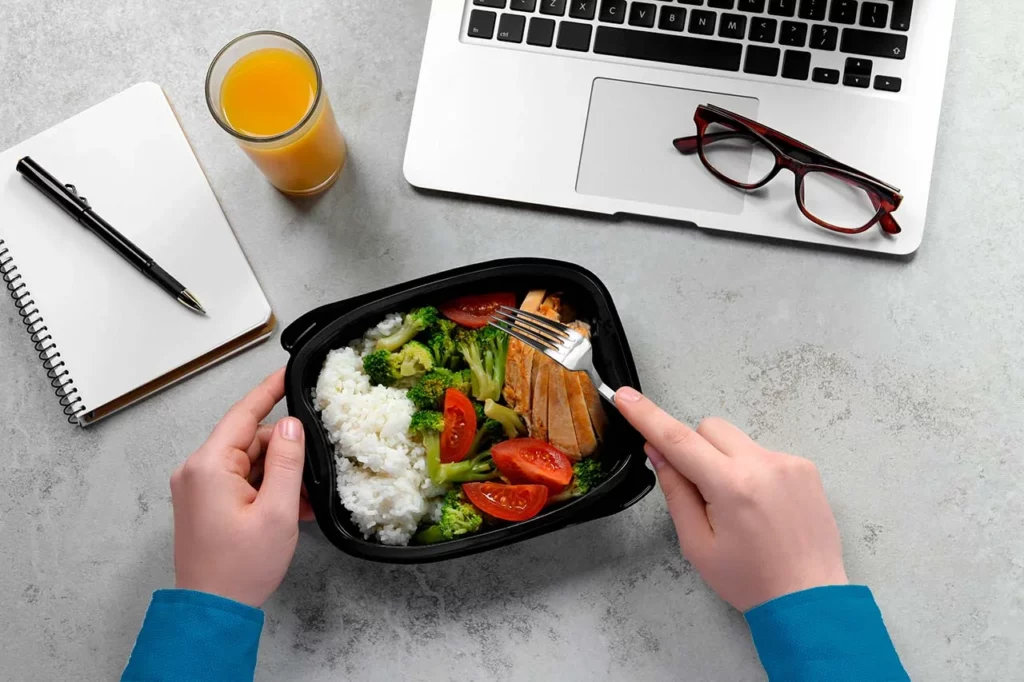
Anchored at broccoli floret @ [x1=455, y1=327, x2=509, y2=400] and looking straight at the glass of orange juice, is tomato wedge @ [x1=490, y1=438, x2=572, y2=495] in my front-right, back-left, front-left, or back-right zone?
back-left

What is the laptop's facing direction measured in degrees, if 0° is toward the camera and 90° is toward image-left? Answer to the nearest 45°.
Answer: approximately 0°
